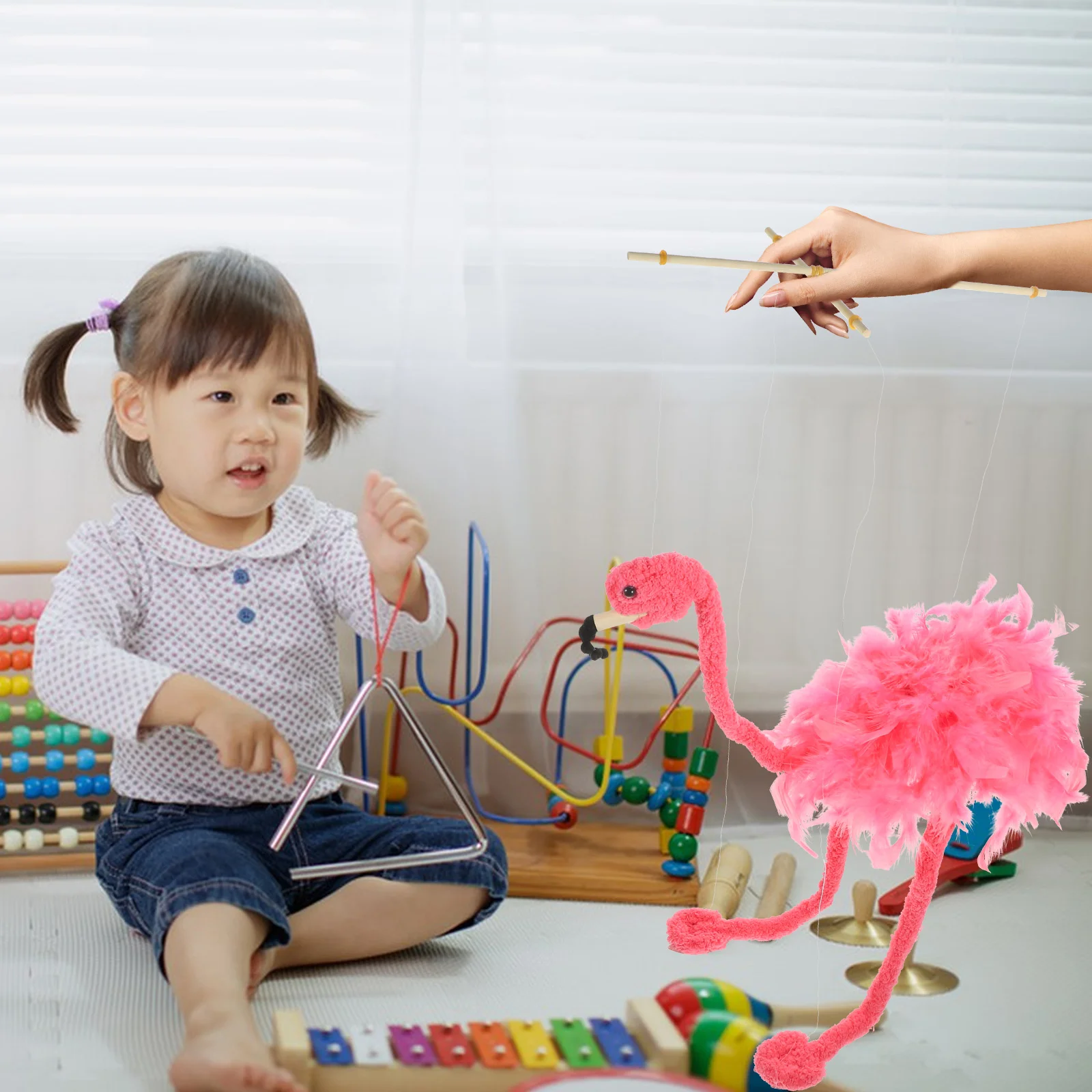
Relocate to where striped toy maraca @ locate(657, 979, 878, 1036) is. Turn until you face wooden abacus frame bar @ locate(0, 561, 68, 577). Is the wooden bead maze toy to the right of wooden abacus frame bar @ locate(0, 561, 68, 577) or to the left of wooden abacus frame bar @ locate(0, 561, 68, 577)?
right

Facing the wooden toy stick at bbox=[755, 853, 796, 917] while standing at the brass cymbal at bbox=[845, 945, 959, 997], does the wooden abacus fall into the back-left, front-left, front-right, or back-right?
front-left

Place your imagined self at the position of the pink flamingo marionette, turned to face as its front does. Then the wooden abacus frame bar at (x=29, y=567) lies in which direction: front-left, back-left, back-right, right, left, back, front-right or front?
front-right

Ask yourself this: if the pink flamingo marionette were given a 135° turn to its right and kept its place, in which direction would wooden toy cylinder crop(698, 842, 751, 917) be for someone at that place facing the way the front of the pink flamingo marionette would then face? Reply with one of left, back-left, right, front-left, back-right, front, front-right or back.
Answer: front-left

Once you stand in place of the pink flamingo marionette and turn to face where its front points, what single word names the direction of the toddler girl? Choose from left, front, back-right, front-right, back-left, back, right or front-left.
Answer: front-right

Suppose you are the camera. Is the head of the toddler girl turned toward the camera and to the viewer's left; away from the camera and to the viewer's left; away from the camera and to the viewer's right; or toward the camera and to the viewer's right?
toward the camera and to the viewer's right

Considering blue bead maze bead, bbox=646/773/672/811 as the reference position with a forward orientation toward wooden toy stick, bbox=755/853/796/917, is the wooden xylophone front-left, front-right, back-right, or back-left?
front-right

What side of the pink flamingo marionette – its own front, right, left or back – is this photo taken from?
left
